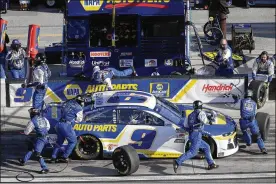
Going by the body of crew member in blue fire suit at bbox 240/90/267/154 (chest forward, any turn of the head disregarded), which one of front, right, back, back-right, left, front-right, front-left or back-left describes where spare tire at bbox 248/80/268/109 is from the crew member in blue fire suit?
front-right

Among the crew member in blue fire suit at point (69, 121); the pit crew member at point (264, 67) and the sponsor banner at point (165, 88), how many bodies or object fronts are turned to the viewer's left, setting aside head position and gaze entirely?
0

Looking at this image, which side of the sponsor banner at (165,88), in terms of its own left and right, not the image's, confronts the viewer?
front

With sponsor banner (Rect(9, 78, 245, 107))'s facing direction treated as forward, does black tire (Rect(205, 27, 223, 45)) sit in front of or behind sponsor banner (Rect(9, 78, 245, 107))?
behind

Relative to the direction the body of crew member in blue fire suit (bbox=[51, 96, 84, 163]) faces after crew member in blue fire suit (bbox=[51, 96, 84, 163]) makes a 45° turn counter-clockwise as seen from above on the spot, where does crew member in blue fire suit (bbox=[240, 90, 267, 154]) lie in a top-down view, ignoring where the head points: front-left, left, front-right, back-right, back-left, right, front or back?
right

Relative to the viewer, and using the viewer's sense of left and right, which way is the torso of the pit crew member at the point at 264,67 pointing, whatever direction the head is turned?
facing the viewer
